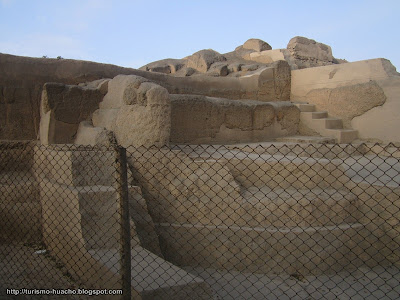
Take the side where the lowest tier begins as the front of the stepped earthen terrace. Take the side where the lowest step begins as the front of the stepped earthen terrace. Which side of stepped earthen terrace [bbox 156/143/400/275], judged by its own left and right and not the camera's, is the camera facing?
front

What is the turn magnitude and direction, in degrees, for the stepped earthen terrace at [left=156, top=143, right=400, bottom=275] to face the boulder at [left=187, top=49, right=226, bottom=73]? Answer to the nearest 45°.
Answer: approximately 180°

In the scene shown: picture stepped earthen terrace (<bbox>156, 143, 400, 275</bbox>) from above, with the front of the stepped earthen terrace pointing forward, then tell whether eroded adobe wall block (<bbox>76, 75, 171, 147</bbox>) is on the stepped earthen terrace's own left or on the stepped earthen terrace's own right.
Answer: on the stepped earthen terrace's own right

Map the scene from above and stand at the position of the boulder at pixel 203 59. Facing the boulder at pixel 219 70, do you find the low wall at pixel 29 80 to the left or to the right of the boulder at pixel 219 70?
right

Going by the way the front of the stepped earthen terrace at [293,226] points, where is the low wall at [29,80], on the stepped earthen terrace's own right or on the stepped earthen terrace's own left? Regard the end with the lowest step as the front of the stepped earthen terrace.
on the stepped earthen terrace's own right

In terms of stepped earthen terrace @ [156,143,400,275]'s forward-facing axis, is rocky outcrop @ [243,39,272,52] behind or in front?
behind

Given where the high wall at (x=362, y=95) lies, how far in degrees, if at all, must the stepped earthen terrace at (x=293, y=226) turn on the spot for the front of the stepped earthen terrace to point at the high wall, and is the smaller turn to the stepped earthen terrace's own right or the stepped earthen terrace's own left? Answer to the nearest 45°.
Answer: approximately 180°

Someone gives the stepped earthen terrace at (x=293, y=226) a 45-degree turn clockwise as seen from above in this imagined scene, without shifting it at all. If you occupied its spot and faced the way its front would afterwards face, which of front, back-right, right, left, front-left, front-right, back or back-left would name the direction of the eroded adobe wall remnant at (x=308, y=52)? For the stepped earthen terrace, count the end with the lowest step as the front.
back-right

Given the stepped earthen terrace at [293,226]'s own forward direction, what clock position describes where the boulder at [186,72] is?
The boulder is roughly at 5 o'clock from the stepped earthen terrace.

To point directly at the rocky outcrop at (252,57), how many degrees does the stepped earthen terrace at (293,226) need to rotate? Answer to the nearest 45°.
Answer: approximately 180°
